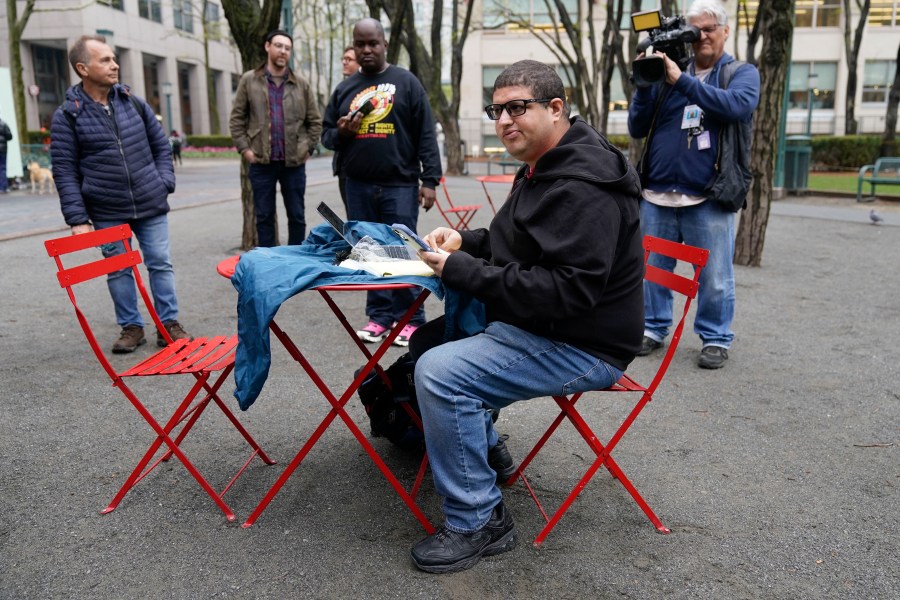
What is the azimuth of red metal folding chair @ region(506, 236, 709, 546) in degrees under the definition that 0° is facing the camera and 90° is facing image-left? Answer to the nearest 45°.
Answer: approximately 45°

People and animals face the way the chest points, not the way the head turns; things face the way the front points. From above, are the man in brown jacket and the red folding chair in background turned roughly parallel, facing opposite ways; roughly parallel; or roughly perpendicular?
roughly perpendicular

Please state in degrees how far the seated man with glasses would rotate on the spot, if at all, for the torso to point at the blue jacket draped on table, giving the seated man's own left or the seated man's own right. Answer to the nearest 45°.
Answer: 0° — they already face it

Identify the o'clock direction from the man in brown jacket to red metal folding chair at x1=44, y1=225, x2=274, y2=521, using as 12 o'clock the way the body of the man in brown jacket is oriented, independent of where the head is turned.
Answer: The red metal folding chair is roughly at 12 o'clock from the man in brown jacket.

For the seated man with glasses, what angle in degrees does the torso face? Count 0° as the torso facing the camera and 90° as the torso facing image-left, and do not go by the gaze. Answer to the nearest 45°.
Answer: approximately 90°

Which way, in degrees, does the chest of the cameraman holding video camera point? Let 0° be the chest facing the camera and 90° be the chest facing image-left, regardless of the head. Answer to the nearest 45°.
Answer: approximately 45°

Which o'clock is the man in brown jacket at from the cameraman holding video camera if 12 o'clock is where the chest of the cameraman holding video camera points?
The man in brown jacket is roughly at 2 o'clock from the cameraman holding video camera.

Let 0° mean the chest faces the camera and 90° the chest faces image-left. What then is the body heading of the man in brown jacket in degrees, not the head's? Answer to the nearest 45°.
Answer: approximately 0°

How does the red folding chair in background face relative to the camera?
to the viewer's right

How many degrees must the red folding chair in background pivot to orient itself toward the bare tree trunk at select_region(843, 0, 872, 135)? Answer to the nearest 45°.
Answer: approximately 45° to its left
